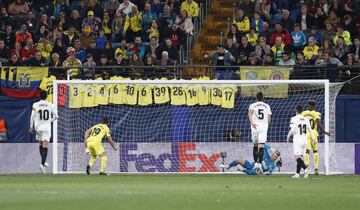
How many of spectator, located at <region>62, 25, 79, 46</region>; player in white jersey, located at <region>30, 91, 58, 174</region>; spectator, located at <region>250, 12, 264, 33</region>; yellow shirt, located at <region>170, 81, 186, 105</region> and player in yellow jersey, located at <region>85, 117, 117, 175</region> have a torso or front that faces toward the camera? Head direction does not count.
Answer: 2

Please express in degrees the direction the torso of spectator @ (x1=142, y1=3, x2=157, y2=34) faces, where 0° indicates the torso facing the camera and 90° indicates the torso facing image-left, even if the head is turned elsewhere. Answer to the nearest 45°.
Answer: approximately 0°

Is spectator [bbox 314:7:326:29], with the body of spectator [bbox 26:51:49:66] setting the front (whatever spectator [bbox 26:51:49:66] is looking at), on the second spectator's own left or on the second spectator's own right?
on the second spectator's own left

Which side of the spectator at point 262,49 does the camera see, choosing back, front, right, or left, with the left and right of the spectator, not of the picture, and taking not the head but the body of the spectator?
front

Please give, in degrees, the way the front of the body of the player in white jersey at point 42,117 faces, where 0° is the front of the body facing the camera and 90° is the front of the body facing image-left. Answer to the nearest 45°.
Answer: approximately 180°

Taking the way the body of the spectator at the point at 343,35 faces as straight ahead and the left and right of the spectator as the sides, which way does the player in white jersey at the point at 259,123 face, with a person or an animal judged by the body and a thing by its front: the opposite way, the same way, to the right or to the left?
the opposite way

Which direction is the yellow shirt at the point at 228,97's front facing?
away from the camera

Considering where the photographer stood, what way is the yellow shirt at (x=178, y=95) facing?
facing away from the viewer

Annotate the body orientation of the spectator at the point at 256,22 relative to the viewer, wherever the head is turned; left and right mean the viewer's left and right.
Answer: facing the viewer

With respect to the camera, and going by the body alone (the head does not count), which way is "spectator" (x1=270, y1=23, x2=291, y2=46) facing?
toward the camera

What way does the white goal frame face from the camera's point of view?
toward the camera

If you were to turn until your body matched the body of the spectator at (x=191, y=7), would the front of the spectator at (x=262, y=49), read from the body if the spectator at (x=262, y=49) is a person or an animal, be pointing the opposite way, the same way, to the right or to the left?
the same way

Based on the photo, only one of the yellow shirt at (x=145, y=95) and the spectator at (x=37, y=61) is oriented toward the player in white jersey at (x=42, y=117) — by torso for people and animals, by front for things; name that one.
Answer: the spectator

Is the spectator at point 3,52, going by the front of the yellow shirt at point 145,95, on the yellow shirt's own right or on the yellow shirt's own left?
on the yellow shirt's own left
